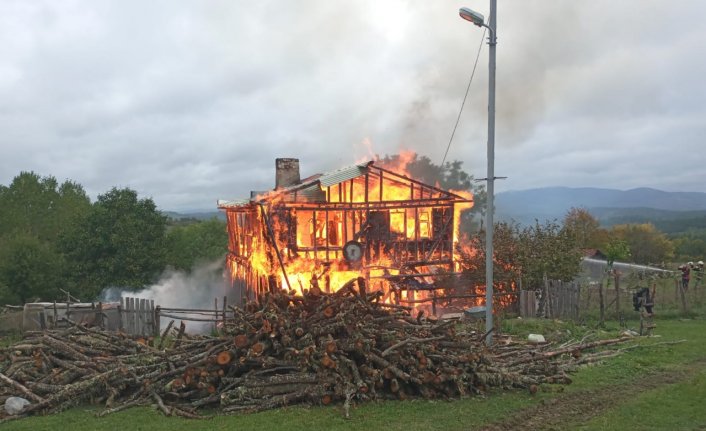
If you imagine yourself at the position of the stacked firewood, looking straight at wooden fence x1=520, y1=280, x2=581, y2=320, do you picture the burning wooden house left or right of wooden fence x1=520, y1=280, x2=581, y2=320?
left

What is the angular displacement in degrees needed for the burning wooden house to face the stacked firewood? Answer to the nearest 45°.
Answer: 0° — it already faces it

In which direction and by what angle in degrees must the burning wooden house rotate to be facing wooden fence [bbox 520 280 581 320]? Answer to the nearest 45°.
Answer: approximately 45° to its left

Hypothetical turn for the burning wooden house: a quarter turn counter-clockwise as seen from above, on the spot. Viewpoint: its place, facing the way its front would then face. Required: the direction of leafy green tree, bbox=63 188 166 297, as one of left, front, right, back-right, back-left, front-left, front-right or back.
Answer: back-left

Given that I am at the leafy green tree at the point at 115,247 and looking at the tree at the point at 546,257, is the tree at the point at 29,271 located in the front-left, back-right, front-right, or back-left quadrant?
back-right

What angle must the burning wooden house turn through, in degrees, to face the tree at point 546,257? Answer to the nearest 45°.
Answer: approximately 90° to its left

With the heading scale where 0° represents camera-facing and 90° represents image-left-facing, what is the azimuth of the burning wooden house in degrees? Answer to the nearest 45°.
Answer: approximately 0°

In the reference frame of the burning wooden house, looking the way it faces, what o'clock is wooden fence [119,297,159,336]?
The wooden fence is roughly at 2 o'clock from the burning wooden house.

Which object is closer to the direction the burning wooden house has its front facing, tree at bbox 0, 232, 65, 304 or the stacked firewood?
the stacked firewood

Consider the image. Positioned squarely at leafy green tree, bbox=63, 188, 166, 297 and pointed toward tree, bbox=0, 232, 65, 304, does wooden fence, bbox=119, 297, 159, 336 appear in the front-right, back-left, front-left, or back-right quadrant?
back-left
